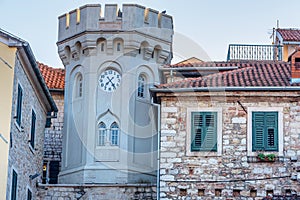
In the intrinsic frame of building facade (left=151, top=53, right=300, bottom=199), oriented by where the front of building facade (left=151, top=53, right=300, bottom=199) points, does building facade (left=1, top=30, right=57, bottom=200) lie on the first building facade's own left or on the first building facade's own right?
on the first building facade's own right

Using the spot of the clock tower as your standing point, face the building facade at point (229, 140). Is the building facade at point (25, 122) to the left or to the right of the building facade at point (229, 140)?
right

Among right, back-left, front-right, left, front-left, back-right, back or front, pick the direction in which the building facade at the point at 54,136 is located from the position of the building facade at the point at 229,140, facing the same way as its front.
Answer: back-right

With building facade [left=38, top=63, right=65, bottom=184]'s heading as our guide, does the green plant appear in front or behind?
in front

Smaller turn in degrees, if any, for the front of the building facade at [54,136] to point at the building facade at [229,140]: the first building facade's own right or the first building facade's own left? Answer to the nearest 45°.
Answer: approximately 45° to the first building facade's own left

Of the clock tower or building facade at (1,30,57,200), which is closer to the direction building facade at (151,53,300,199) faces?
the building facade

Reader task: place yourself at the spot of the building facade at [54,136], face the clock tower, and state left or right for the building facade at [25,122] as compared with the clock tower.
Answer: right

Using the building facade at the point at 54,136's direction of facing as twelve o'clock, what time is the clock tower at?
The clock tower is roughly at 11 o'clock from the building facade.

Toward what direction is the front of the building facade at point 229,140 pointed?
toward the camera
